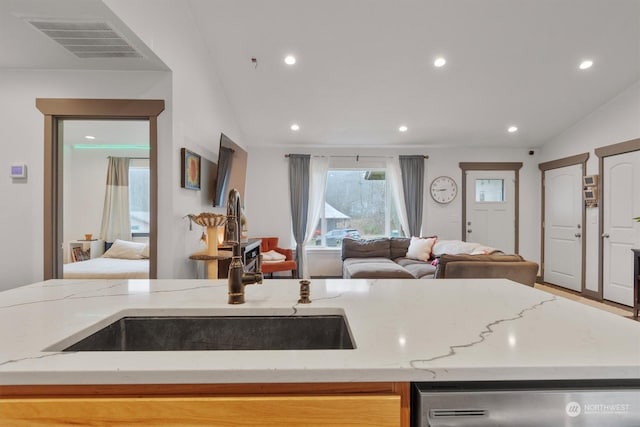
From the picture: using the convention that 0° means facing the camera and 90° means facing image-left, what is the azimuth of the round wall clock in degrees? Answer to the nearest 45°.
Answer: approximately 0°

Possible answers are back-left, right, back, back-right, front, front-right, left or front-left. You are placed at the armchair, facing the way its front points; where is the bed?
right

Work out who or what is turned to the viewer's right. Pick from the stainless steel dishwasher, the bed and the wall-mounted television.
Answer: the wall-mounted television

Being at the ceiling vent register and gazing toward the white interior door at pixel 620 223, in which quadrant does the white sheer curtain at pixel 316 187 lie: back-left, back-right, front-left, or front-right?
front-left

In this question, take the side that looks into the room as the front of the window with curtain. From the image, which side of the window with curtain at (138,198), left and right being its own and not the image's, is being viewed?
front

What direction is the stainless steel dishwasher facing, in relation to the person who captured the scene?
facing the viewer

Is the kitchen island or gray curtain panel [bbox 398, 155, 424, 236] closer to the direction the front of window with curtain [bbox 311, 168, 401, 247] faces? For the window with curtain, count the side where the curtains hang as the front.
the kitchen island

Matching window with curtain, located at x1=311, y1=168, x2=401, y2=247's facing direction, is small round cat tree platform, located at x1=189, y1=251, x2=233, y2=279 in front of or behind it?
in front

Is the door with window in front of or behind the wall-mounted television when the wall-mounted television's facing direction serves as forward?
in front

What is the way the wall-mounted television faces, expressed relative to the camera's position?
facing to the right of the viewer

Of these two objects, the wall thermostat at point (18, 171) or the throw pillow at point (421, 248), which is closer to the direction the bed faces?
the wall thermostat

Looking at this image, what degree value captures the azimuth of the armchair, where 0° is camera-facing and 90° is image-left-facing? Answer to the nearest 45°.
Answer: approximately 315°

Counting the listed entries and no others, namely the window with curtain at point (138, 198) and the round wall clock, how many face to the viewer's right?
0
